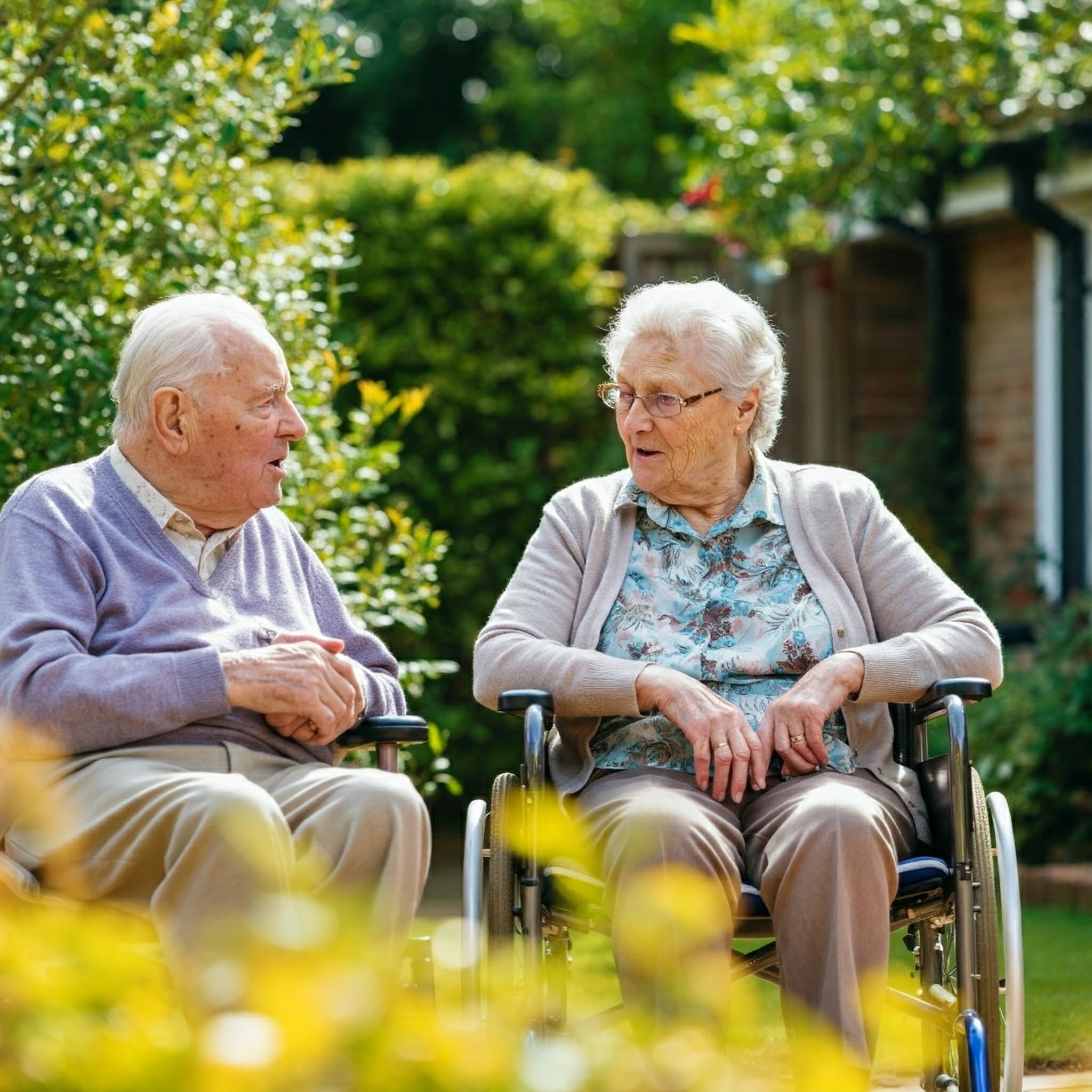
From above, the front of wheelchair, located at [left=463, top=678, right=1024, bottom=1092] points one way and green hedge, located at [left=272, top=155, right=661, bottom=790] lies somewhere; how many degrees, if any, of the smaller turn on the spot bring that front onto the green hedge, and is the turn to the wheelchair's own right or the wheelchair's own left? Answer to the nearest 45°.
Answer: approximately 180°

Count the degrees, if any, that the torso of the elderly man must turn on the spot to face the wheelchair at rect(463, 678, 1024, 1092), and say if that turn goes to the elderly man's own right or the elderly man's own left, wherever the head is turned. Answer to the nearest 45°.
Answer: approximately 45° to the elderly man's own left

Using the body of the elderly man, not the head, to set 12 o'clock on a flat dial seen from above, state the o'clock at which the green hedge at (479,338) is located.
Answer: The green hedge is roughly at 8 o'clock from the elderly man.

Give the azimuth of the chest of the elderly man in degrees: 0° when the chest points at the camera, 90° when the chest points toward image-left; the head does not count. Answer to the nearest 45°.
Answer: approximately 315°

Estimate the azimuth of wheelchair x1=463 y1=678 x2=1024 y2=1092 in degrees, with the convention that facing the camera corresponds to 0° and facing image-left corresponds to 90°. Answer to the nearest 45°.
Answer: approximately 0°

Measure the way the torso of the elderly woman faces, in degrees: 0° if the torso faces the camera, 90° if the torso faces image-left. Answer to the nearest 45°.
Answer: approximately 0°

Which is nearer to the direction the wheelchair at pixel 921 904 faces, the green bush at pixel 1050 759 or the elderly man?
the elderly man

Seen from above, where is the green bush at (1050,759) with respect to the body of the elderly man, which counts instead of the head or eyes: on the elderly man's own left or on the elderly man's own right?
on the elderly man's own left

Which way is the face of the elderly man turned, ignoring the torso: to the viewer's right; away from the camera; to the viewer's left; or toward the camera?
to the viewer's right
